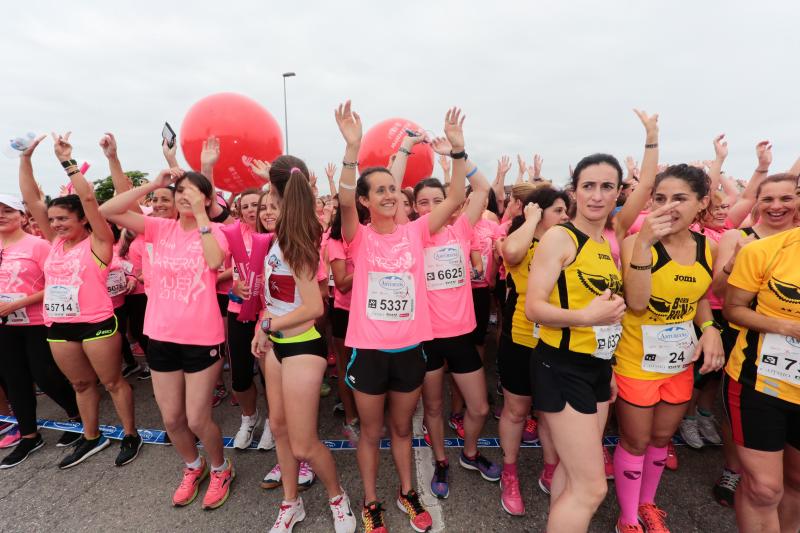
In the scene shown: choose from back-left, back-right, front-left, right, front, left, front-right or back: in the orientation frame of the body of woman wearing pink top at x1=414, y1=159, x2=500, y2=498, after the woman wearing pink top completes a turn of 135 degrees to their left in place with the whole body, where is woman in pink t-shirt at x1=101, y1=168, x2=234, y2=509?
back-left

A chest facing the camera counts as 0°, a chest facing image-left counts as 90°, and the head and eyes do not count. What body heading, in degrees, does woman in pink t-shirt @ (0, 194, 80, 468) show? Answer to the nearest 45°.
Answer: approximately 45°

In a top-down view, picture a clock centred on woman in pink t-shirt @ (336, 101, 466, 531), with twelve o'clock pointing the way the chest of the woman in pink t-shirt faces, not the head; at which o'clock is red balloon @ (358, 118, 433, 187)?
The red balloon is roughly at 6 o'clock from the woman in pink t-shirt.

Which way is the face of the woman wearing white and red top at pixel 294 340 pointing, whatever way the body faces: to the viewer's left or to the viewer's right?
to the viewer's left

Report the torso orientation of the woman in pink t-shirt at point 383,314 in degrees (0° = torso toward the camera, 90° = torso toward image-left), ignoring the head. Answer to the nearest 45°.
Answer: approximately 0°

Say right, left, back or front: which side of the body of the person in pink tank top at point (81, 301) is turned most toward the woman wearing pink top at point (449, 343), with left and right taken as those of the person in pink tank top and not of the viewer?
left

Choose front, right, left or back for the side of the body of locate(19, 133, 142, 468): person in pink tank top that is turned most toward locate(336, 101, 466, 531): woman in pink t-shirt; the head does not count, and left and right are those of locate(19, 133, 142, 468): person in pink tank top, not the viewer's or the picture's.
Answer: left

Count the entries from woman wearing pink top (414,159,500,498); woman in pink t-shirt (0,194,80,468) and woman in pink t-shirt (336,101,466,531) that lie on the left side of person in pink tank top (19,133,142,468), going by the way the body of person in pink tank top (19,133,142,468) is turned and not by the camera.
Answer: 2

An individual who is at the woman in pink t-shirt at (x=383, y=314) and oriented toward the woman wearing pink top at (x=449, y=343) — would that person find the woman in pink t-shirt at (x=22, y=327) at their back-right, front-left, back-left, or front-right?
back-left

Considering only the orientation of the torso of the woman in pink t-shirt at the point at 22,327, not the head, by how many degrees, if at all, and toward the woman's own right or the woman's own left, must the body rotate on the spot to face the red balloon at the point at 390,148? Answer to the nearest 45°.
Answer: approximately 135° to the woman's own left

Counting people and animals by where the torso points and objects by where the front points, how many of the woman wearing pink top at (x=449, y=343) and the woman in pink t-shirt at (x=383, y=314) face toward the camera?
2

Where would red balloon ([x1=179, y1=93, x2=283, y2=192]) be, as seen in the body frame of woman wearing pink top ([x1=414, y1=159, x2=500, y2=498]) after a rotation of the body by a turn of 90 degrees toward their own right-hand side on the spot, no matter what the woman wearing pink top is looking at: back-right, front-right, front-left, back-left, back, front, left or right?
front-right

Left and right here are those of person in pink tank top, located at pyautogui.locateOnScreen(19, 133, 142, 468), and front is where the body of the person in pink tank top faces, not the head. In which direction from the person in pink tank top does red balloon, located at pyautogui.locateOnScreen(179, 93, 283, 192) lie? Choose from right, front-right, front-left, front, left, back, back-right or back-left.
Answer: back

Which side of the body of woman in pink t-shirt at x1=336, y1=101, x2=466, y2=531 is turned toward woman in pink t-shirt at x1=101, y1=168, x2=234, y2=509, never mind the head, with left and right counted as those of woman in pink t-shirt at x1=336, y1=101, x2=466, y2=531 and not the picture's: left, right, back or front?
right
